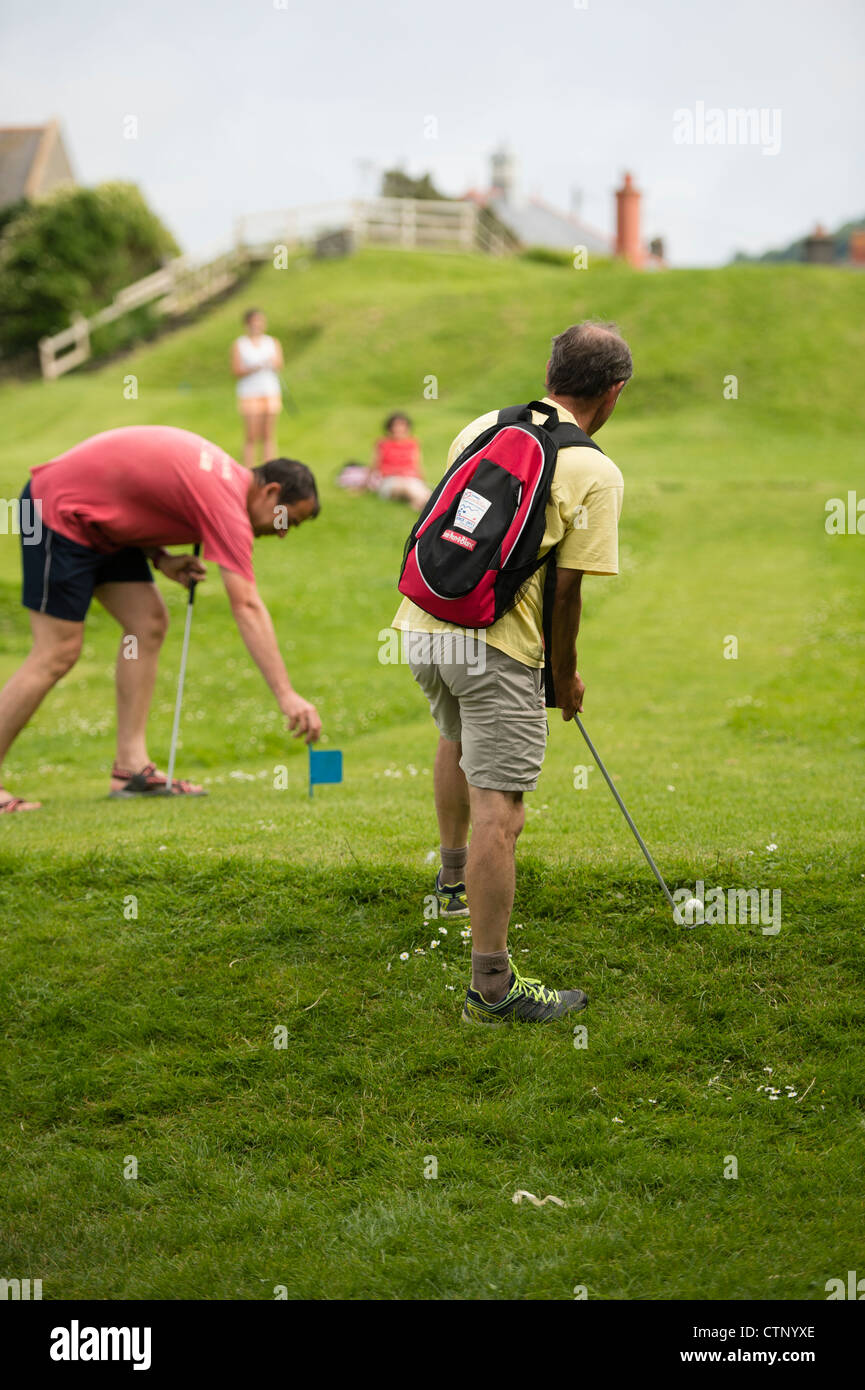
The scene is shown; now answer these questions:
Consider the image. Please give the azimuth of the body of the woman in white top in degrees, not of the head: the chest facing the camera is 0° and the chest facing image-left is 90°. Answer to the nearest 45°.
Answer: approximately 0°

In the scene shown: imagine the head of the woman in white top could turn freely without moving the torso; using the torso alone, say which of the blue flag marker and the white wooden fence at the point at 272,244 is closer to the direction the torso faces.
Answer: the blue flag marker

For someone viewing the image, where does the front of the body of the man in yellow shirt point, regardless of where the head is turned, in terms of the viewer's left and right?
facing away from the viewer and to the right of the viewer

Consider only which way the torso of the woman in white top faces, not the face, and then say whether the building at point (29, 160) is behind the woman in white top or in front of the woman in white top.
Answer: behind

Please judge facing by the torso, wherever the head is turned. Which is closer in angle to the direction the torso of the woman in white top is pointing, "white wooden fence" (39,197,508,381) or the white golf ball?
the white golf ball

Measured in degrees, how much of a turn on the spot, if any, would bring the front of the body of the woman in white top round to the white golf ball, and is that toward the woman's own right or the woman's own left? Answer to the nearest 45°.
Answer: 0° — they already face it

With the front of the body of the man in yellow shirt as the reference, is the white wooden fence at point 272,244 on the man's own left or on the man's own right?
on the man's own left

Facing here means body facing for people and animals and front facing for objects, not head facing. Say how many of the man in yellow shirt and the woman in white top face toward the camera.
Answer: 1

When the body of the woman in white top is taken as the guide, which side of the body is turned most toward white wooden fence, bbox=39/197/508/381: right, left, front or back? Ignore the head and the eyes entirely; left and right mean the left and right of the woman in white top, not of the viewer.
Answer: back

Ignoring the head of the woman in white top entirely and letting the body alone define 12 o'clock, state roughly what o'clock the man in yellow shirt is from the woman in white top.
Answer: The man in yellow shirt is roughly at 12 o'clock from the woman in white top.
